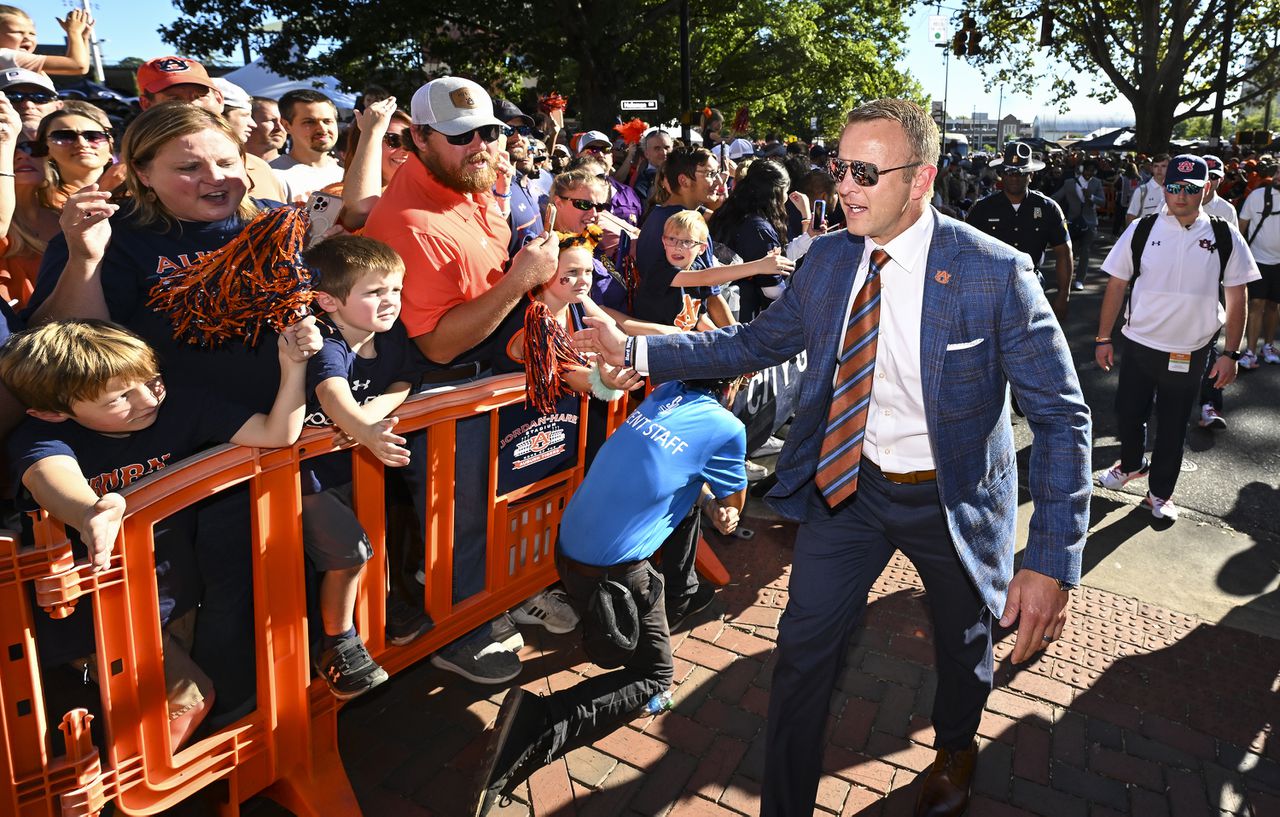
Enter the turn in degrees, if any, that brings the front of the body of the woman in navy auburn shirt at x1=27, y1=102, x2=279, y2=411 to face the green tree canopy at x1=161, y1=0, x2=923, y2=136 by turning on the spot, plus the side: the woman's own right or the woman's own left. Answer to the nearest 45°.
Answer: approximately 135° to the woman's own left

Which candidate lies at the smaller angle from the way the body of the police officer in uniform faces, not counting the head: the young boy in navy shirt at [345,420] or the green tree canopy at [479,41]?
the young boy in navy shirt

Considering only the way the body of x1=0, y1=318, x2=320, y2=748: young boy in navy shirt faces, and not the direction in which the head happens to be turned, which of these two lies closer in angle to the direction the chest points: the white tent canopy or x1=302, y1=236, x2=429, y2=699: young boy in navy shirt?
the young boy in navy shirt

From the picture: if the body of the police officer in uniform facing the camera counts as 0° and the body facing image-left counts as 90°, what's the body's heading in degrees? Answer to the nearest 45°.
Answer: approximately 0°

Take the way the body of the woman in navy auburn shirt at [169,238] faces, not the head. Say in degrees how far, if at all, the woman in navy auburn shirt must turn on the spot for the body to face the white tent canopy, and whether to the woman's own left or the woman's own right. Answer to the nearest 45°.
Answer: approximately 135° to the woman's own left

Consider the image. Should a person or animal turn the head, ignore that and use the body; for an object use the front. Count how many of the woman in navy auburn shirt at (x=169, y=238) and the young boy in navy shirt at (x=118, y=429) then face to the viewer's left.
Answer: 0

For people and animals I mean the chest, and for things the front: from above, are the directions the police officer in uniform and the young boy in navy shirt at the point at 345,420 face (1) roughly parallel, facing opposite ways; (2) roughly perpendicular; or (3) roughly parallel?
roughly perpendicular

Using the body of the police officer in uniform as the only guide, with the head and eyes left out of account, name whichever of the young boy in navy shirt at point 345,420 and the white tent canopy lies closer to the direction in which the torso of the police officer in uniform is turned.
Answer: the young boy in navy shirt

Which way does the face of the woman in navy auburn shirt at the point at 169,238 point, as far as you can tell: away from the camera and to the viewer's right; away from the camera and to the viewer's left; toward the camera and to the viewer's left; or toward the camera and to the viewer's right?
toward the camera and to the viewer's right
